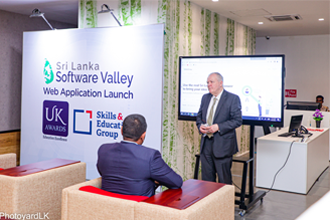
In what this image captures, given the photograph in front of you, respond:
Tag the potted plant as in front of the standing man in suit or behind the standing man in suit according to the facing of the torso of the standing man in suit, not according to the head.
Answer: behind

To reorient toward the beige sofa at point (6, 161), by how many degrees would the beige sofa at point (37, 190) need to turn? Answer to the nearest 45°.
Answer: approximately 45° to its left

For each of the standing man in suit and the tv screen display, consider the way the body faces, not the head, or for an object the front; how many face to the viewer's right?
0

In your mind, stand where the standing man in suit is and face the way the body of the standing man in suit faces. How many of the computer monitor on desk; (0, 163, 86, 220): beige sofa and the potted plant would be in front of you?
1

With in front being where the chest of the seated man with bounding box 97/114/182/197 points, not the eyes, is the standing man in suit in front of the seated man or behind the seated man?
in front

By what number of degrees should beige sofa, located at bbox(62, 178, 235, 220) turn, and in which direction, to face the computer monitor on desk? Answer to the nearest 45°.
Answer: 0° — it already faces it

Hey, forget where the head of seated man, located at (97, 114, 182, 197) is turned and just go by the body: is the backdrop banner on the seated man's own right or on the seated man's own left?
on the seated man's own left

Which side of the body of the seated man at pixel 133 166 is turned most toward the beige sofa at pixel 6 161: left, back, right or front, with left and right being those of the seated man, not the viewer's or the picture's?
left

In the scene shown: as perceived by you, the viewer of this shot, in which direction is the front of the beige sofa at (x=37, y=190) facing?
facing away from the viewer and to the right of the viewer

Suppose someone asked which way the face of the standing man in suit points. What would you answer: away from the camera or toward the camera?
toward the camera

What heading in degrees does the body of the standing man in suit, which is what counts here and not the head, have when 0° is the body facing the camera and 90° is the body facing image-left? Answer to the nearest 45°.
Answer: approximately 45°

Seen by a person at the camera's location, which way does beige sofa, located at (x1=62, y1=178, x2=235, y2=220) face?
facing away from the viewer and to the right of the viewer

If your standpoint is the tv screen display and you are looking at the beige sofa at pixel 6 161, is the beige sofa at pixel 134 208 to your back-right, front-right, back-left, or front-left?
front-left

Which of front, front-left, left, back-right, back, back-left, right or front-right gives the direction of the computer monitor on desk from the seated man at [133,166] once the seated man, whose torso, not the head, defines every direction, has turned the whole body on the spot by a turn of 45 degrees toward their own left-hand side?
front-right

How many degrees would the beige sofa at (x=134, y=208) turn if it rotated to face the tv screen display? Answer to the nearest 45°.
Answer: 0° — it already faces it

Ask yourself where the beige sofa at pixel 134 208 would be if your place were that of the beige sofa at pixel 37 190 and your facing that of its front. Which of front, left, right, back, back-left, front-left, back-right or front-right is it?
right

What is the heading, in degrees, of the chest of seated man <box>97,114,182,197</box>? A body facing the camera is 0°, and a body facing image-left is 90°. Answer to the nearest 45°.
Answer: approximately 225°
